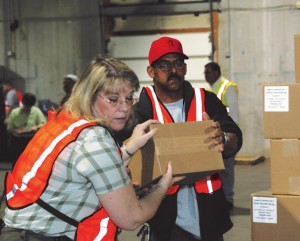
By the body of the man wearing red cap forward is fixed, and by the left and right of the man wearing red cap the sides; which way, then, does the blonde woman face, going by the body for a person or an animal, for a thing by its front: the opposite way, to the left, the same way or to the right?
to the left

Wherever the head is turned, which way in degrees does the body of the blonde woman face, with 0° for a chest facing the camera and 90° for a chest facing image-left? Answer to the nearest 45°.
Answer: approximately 270°

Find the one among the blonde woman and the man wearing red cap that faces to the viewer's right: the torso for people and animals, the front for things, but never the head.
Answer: the blonde woman

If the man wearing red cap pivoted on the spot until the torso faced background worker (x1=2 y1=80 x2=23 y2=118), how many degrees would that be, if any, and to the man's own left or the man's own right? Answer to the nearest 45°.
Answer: approximately 180°

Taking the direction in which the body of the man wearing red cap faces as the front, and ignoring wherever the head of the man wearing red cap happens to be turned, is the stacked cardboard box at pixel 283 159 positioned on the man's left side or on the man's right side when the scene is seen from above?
on the man's left side

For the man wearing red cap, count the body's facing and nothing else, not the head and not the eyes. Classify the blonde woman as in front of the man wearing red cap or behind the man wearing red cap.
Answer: in front

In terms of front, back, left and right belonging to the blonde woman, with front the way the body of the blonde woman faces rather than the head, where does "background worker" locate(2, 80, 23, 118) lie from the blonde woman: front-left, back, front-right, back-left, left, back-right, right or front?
left

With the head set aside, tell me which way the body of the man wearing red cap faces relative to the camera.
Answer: toward the camera

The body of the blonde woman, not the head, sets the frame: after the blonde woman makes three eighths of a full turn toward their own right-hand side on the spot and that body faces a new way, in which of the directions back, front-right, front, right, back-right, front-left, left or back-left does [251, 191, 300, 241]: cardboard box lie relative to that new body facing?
back

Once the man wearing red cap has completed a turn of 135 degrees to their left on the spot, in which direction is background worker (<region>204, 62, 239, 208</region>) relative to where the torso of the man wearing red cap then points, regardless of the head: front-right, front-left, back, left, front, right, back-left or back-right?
front-left

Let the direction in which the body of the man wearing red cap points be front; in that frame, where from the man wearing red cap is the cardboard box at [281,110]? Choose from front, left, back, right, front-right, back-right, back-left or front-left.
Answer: back-left

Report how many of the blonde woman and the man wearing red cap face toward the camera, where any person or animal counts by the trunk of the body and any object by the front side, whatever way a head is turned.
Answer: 1

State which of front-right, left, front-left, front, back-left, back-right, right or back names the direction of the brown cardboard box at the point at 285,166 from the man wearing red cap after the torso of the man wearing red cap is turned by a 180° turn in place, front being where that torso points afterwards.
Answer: front-right

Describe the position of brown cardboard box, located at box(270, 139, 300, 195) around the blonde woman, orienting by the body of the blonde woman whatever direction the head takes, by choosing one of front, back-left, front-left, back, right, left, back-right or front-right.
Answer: front-left
